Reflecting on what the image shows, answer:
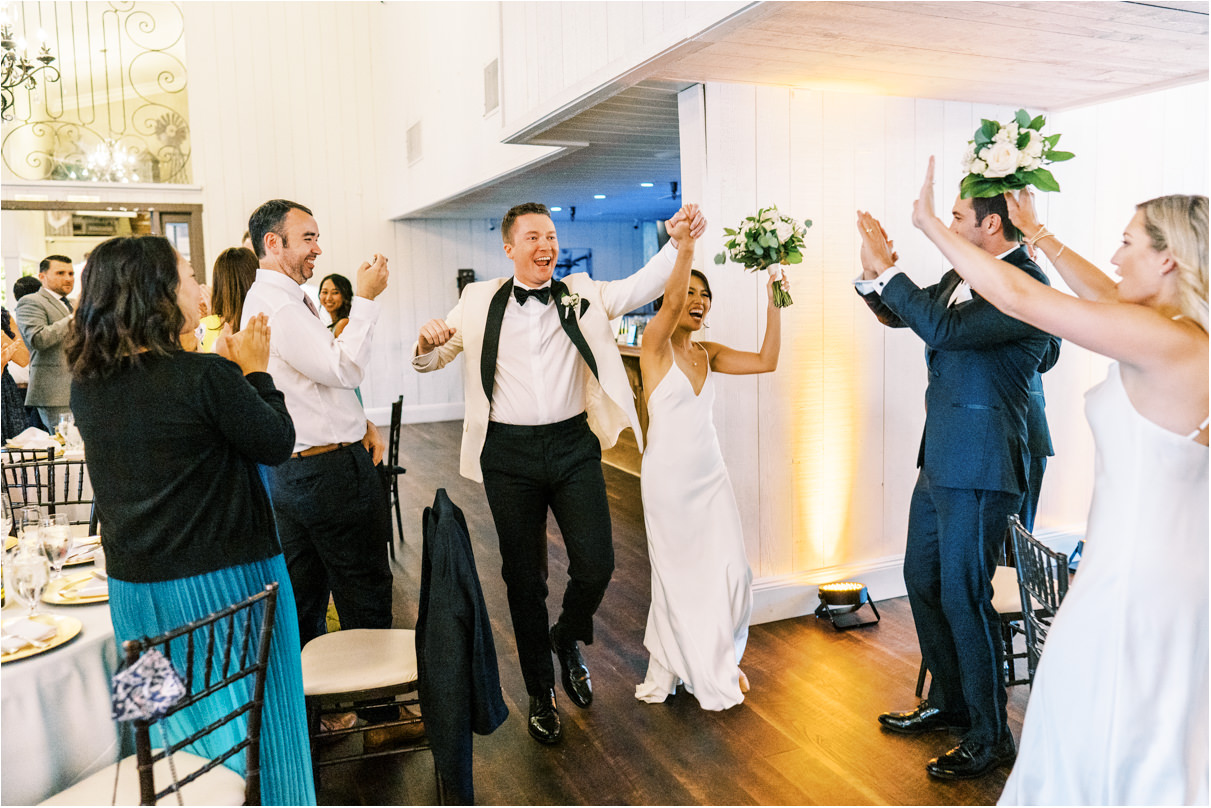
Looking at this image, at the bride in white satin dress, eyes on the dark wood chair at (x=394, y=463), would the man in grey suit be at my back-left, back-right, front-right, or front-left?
front-left

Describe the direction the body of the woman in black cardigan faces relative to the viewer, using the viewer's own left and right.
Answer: facing away from the viewer and to the right of the viewer

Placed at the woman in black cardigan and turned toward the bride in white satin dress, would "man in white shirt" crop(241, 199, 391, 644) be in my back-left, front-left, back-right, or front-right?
front-left

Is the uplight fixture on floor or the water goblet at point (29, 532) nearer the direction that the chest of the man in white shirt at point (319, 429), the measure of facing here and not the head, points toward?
the uplight fixture on floor

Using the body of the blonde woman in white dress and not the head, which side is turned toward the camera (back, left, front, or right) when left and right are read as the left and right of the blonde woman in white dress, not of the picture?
left

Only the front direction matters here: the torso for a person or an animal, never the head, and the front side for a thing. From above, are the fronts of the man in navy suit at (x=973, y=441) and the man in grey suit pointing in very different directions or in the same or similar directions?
very different directions

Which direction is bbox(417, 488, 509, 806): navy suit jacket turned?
to the viewer's left

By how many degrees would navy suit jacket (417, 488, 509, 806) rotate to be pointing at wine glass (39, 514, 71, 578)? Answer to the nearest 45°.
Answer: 0° — it already faces it

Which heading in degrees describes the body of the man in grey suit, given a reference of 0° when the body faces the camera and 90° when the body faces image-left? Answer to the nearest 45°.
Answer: approximately 315°

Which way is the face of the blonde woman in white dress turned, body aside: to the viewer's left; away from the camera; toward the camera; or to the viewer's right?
to the viewer's left

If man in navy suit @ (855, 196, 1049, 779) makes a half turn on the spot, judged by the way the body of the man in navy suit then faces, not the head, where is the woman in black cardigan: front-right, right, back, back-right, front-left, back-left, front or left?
back-right

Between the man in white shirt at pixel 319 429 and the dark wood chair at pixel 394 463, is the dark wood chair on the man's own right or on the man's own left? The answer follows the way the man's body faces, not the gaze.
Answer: on the man's own left

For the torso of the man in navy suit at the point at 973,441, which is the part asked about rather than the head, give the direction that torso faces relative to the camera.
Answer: to the viewer's left

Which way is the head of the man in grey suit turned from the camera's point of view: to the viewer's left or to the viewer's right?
to the viewer's right

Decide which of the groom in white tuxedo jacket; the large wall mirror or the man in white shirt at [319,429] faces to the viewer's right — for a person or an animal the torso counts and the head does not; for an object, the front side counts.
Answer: the man in white shirt

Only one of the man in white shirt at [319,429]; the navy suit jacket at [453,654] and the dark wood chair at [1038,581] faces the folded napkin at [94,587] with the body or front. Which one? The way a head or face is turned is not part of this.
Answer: the navy suit jacket

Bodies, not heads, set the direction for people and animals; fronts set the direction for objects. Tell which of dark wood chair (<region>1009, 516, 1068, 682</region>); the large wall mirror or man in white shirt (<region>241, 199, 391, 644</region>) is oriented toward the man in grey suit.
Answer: the large wall mirror
